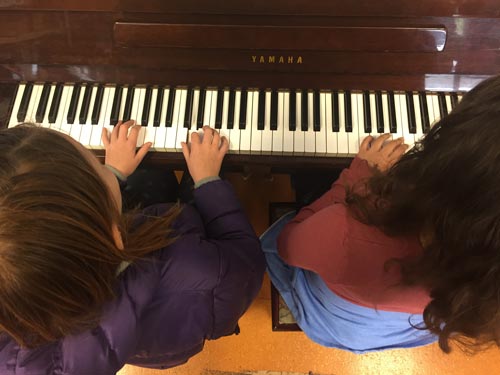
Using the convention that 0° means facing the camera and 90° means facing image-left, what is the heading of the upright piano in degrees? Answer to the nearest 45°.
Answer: approximately 0°
